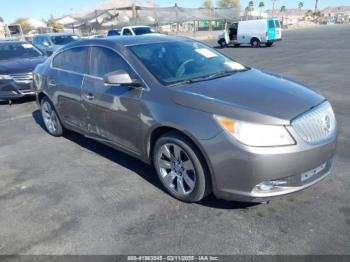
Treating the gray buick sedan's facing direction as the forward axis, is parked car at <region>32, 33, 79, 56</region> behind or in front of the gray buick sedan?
behind

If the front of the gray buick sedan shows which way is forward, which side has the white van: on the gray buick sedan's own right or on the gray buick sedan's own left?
on the gray buick sedan's own left

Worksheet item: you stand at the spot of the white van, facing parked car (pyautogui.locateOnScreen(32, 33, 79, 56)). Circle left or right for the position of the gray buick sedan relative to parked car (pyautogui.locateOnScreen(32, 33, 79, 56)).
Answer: left

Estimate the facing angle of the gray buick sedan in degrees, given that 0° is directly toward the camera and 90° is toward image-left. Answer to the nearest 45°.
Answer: approximately 315°

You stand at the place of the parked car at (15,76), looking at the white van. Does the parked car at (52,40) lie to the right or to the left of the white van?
left
